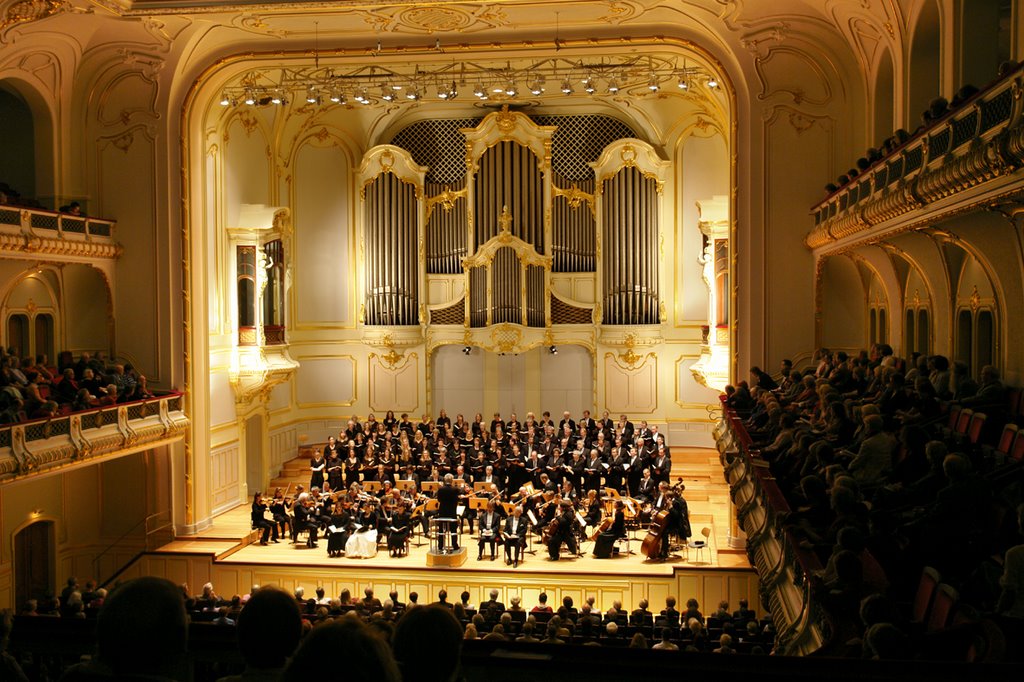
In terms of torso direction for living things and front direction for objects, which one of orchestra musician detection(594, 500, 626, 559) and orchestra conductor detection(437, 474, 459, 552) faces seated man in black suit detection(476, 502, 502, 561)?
orchestra musician detection(594, 500, 626, 559)

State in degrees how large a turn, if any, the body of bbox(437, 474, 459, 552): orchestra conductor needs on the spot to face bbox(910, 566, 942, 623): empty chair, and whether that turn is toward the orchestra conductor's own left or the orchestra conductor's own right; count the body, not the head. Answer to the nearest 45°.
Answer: approximately 180°

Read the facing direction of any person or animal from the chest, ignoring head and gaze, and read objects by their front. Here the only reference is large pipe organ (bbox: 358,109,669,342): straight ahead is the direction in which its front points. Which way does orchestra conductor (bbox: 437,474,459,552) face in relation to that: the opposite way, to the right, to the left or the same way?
the opposite way

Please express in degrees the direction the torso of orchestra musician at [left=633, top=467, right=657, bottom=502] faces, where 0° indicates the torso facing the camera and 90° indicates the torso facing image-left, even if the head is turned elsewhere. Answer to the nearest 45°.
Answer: approximately 45°

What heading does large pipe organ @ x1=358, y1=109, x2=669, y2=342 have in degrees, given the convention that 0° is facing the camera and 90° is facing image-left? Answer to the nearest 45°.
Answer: approximately 0°

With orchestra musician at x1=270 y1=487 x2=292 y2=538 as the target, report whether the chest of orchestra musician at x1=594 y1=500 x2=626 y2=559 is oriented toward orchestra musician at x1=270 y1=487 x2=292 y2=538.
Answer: yes

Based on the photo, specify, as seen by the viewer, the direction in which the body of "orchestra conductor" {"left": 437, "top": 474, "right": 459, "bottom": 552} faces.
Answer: away from the camera

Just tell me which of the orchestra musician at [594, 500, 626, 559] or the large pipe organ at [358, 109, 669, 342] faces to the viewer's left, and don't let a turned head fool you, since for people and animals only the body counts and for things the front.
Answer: the orchestra musician

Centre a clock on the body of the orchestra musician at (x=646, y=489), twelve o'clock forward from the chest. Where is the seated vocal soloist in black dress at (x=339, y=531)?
the seated vocal soloist in black dress at (x=339, y=531) is roughly at 1 o'clock from the orchestra musician at (x=646, y=489).

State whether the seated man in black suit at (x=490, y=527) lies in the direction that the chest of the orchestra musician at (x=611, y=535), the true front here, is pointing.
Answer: yes

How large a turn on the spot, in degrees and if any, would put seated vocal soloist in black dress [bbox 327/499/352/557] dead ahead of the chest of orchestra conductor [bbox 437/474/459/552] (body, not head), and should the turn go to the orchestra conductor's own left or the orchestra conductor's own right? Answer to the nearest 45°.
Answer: approximately 90° to the orchestra conductor's own left

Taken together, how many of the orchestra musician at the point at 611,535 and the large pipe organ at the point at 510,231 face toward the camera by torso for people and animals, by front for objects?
1

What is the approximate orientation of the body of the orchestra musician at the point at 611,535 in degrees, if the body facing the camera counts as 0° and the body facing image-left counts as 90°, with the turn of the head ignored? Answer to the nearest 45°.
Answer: approximately 90°

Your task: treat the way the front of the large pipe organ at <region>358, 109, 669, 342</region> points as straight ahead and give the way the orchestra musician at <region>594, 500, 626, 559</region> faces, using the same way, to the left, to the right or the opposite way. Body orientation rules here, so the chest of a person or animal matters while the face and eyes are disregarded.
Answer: to the right

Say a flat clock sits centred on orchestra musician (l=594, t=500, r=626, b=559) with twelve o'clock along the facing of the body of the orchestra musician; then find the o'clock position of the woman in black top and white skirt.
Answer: The woman in black top and white skirt is roughly at 12 o'clock from the orchestra musician.
